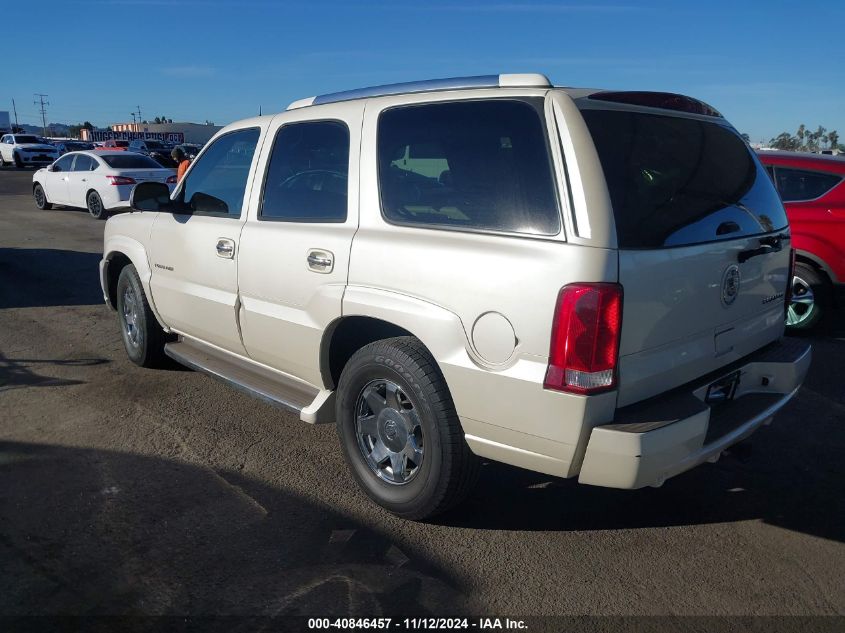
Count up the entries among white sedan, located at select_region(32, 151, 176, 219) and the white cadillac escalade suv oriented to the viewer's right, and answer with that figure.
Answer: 0

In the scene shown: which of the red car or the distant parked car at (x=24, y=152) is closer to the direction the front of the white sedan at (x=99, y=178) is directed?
the distant parked car

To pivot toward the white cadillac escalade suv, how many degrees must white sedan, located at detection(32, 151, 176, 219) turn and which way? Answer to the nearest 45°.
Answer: approximately 135° to its left

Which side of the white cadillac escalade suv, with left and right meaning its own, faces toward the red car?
right

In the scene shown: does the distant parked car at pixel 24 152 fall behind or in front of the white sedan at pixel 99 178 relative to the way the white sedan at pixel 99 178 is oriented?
in front

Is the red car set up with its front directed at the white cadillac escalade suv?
no

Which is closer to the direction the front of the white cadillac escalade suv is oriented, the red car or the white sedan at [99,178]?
the white sedan

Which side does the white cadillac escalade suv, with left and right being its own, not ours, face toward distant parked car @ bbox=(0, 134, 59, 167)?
front

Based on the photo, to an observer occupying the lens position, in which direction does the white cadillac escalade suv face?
facing away from the viewer and to the left of the viewer

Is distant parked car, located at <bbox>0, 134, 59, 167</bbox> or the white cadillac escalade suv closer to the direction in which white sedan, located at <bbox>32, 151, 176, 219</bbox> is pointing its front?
the distant parked car

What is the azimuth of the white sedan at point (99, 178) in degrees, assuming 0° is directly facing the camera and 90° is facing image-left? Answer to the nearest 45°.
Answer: approximately 135°

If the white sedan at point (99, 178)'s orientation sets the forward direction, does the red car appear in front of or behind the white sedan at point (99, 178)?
behind
